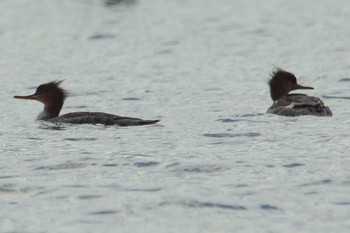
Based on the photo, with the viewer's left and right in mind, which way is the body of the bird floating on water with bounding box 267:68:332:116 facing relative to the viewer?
facing to the left of the viewer

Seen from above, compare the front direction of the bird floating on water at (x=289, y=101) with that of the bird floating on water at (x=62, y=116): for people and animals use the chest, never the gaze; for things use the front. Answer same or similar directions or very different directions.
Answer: same or similar directions

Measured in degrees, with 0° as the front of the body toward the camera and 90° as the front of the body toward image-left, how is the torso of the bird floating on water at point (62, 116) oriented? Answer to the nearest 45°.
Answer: approximately 90°

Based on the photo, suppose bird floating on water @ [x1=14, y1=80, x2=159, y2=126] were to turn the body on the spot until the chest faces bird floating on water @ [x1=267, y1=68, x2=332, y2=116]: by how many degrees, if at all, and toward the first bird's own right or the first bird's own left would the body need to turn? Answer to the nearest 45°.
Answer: approximately 180°

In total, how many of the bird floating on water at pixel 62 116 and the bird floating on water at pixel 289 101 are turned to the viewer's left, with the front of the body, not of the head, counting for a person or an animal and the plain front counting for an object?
2

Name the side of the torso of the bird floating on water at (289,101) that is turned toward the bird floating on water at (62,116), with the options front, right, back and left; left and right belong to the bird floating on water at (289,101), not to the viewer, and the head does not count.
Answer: left
